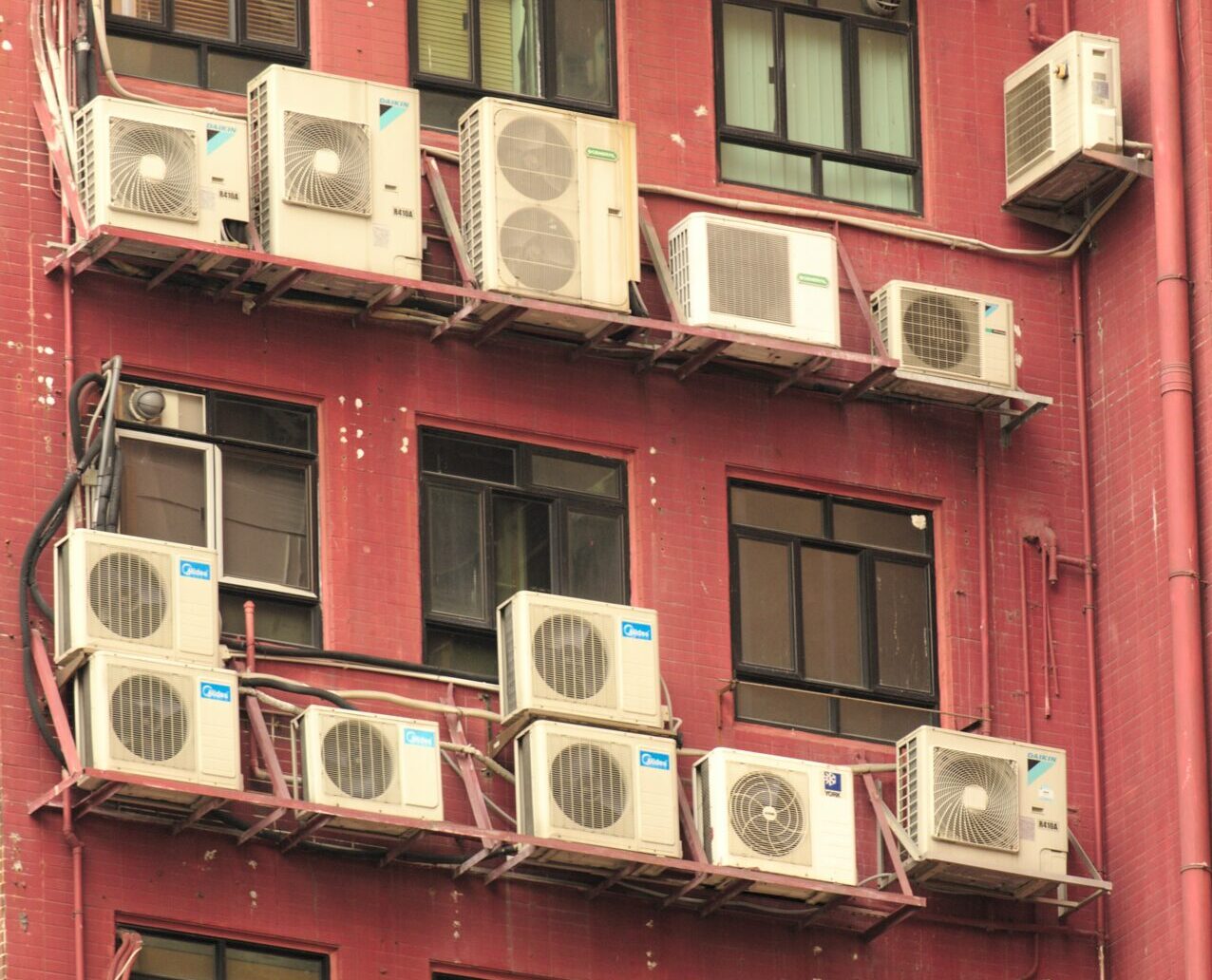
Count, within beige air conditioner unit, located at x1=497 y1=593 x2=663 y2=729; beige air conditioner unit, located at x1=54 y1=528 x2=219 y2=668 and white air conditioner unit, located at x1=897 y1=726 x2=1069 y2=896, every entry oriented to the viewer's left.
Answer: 0

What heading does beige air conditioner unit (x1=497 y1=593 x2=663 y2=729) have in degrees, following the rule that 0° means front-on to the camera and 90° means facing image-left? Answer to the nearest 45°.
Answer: approximately 315°

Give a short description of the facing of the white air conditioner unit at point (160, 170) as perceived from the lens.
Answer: facing the viewer and to the right of the viewer

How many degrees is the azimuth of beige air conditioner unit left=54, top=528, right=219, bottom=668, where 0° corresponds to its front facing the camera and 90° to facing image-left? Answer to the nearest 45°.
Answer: approximately 315°

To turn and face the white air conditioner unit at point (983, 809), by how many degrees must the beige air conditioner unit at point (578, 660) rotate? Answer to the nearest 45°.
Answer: approximately 90° to its left
